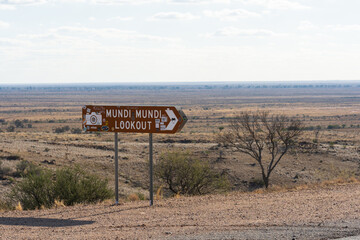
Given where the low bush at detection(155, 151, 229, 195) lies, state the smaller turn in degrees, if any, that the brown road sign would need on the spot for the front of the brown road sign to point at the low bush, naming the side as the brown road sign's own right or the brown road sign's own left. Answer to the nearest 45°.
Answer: approximately 180°

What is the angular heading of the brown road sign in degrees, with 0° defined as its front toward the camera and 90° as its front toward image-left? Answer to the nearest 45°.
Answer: approximately 0°

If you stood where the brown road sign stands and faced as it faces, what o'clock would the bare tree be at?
The bare tree is roughly at 7 o'clock from the brown road sign.

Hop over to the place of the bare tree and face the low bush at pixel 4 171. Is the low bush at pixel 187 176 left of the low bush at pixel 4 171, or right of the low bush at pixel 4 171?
left

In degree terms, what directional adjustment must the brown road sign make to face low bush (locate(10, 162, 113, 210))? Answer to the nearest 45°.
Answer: approximately 135° to its right

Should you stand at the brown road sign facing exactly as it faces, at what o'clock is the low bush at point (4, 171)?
The low bush is roughly at 5 o'clock from the brown road sign.
